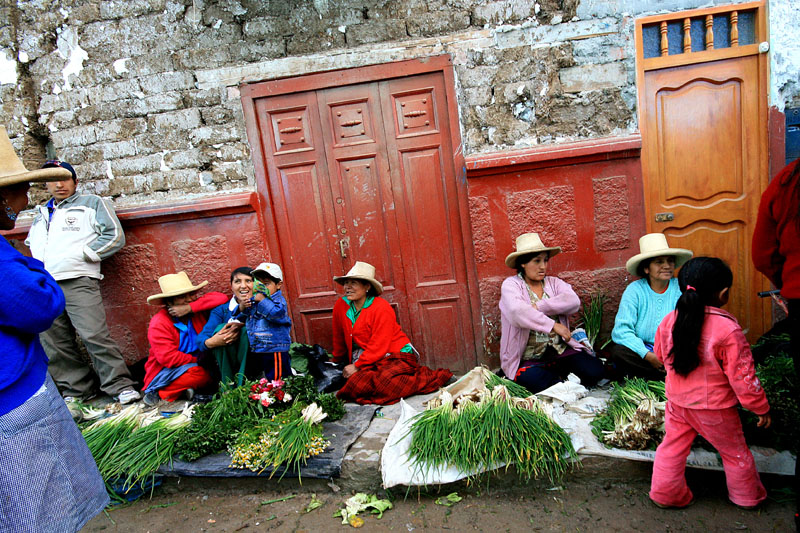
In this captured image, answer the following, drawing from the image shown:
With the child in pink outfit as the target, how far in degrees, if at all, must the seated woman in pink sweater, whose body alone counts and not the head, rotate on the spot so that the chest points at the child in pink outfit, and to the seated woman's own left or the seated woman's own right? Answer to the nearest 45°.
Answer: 0° — they already face them

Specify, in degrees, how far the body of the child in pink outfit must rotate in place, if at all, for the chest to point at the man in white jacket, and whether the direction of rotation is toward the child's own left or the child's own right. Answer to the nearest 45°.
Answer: approximately 135° to the child's own left

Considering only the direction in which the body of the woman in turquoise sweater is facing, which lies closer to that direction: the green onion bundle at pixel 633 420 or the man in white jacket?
the green onion bundle

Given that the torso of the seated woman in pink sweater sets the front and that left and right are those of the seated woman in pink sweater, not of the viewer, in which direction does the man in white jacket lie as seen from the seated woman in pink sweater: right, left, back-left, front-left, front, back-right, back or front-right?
back-right

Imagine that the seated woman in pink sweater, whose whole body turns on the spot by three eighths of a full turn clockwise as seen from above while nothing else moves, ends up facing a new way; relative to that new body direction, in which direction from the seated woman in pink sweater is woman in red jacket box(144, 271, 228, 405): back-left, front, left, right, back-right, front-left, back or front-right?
front

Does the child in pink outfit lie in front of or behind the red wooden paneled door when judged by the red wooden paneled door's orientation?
in front

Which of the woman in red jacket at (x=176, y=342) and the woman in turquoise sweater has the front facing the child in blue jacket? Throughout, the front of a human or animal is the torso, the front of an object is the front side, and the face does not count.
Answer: the woman in red jacket

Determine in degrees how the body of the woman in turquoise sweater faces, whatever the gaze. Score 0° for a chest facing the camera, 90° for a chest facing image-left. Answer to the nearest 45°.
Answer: approximately 315°

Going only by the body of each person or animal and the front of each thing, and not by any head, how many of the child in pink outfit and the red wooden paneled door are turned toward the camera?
1
